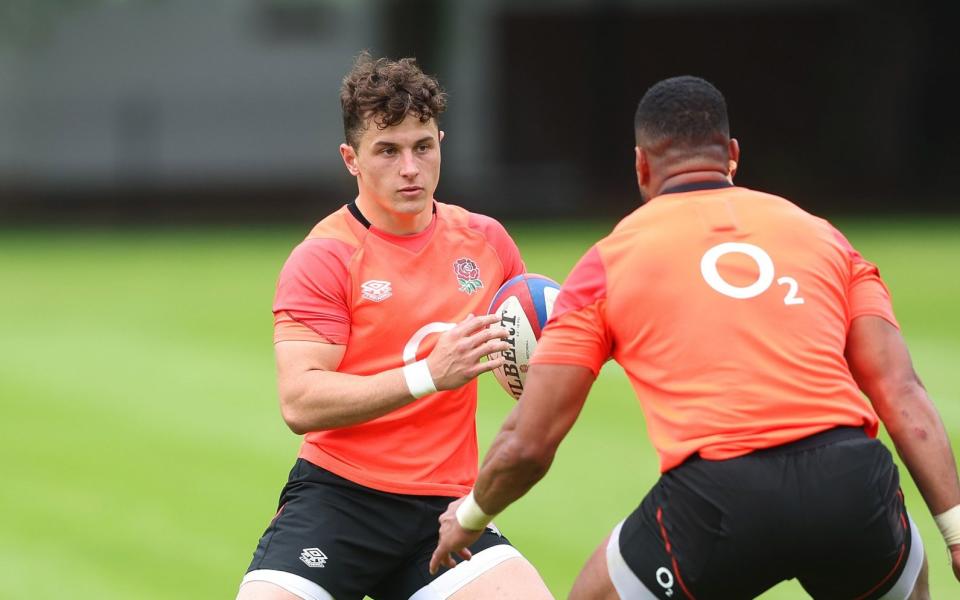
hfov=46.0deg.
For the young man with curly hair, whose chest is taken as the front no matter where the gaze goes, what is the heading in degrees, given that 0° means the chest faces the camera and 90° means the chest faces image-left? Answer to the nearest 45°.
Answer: approximately 315°

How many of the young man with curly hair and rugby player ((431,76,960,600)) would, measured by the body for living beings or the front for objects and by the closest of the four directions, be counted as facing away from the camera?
1

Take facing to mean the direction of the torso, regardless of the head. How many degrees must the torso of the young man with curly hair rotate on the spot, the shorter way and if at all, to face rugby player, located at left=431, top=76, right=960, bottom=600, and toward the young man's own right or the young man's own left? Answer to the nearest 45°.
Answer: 0° — they already face them

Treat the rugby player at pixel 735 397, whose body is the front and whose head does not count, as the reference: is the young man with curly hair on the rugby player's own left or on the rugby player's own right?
on the rugby player's own left

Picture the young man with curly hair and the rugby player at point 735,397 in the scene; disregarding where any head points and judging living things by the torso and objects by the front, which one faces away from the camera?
the rugby player

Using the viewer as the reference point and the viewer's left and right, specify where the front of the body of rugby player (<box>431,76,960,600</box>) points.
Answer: facing away from the viewer
